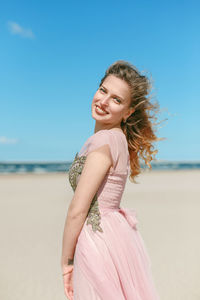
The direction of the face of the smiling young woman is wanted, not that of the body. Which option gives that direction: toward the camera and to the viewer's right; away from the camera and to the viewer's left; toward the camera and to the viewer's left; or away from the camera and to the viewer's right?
toward the camera and to the viewer's left

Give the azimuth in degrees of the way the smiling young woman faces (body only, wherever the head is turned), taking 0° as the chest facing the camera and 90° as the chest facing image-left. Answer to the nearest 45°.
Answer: approximately 90°
